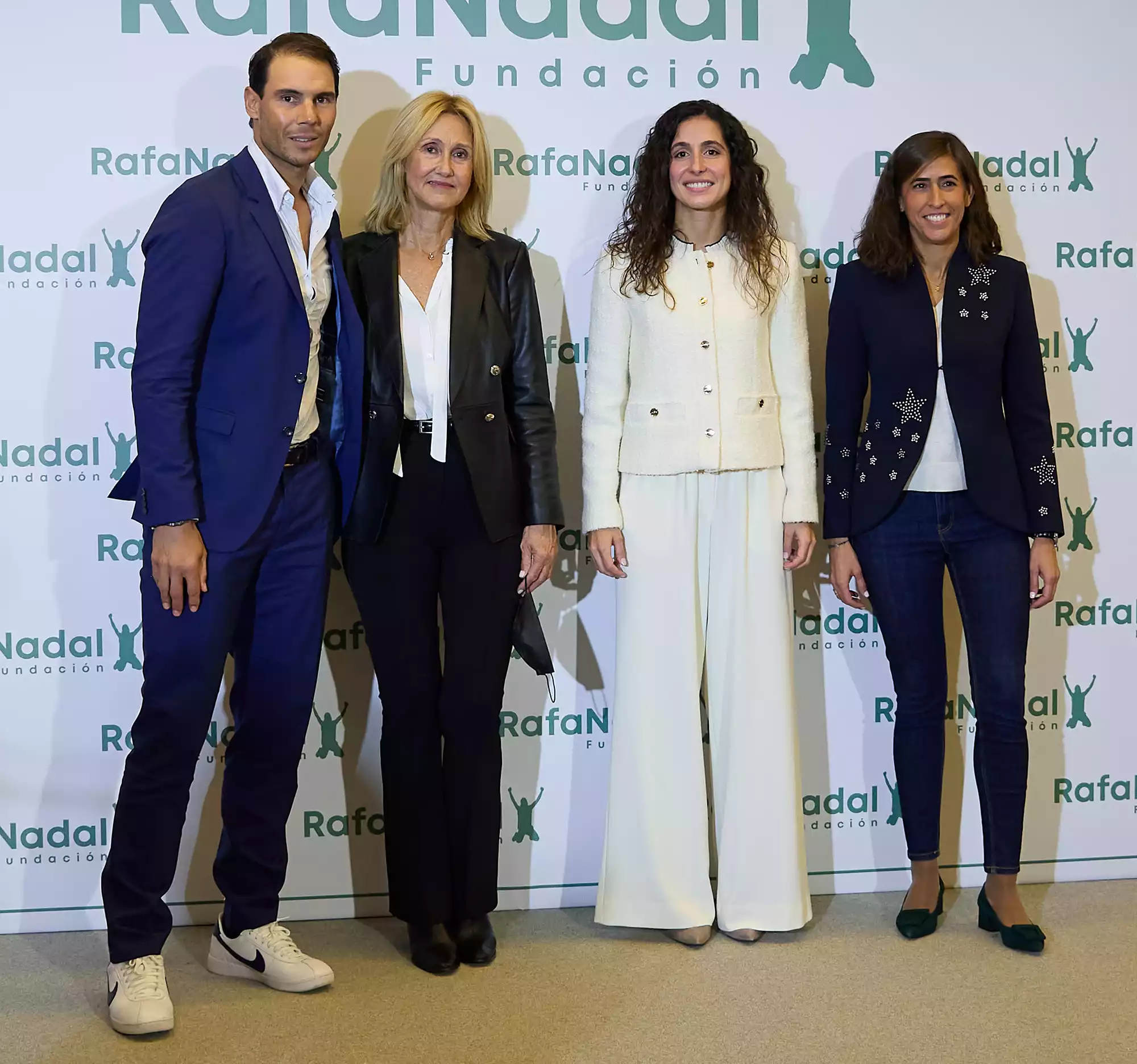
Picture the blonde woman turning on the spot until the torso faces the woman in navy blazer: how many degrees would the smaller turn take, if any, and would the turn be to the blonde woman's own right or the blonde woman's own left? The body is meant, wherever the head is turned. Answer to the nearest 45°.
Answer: approximately 90° to the blonde woman's own left

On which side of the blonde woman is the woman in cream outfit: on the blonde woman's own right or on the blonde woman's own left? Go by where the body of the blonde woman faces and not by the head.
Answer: on the blonde woman's own left

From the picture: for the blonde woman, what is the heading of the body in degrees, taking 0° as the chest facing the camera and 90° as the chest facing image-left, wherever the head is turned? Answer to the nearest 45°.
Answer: approximately 0°

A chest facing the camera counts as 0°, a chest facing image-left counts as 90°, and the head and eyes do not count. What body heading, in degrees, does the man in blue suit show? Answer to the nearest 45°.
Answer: approximately 315°

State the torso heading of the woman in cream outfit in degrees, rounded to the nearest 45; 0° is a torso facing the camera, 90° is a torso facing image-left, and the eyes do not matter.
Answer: approximately 0°

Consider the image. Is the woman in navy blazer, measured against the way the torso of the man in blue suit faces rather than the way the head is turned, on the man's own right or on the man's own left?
on the man's own left
